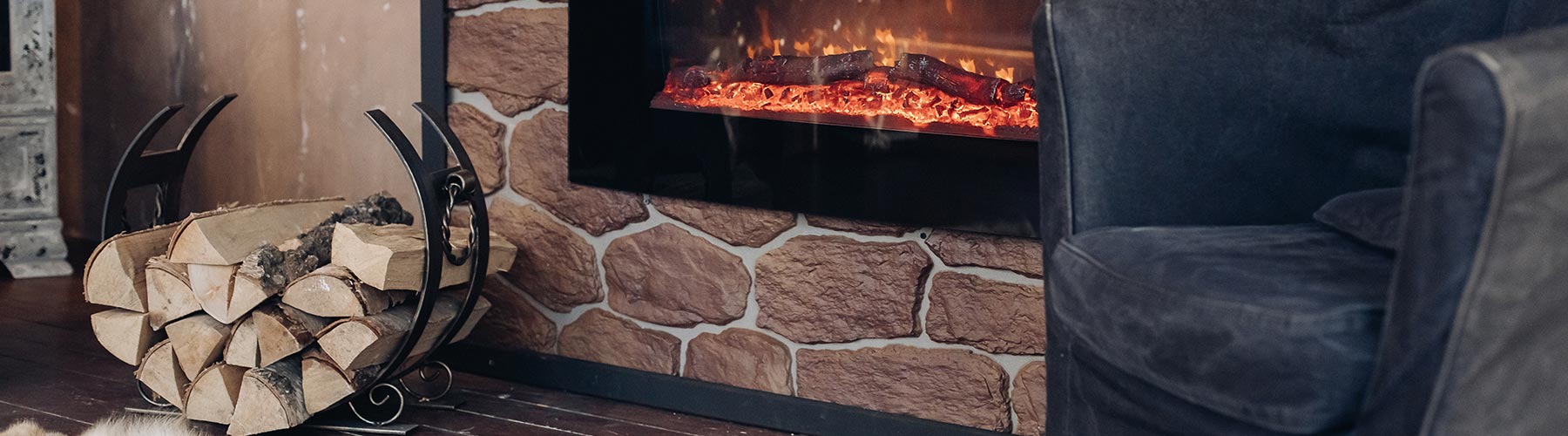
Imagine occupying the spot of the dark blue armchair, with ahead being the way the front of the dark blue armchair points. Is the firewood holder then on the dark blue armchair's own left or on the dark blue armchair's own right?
on the dark blue armchair's own right

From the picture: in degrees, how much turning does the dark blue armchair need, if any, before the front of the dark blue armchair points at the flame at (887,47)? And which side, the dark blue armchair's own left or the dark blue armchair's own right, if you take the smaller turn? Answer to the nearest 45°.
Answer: approximately 90° to the dark blue armchair's own right

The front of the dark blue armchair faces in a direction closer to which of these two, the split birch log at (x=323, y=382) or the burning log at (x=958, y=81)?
the split birch log

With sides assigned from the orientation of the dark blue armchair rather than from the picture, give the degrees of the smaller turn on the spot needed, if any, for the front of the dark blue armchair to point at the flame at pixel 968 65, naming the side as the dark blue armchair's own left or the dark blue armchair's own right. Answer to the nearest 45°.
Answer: approximately 90° to the dark blue armchair's own right

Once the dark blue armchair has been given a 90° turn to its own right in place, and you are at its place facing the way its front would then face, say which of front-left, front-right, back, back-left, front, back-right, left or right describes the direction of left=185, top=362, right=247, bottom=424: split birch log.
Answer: front-left

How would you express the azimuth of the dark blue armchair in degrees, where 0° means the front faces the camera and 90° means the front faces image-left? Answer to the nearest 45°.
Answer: approximately 45°

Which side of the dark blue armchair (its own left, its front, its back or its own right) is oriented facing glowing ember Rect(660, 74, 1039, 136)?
right

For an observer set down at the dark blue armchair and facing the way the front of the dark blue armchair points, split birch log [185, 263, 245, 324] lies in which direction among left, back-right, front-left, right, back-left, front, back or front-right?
front-right

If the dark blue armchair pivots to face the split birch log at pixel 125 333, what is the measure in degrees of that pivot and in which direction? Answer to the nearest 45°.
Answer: approximately 45° to its right
